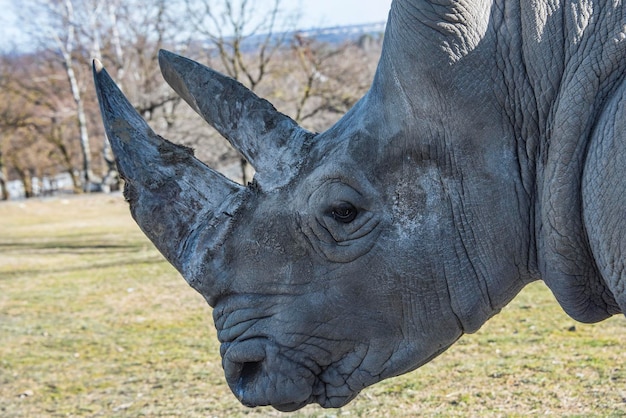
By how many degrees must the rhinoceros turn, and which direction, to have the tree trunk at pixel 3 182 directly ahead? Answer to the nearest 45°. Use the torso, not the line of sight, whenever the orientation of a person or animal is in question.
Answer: approximately 45° to its right

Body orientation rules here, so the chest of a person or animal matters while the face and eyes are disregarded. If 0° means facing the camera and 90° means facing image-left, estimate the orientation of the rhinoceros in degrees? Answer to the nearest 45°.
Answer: approximately 90°
